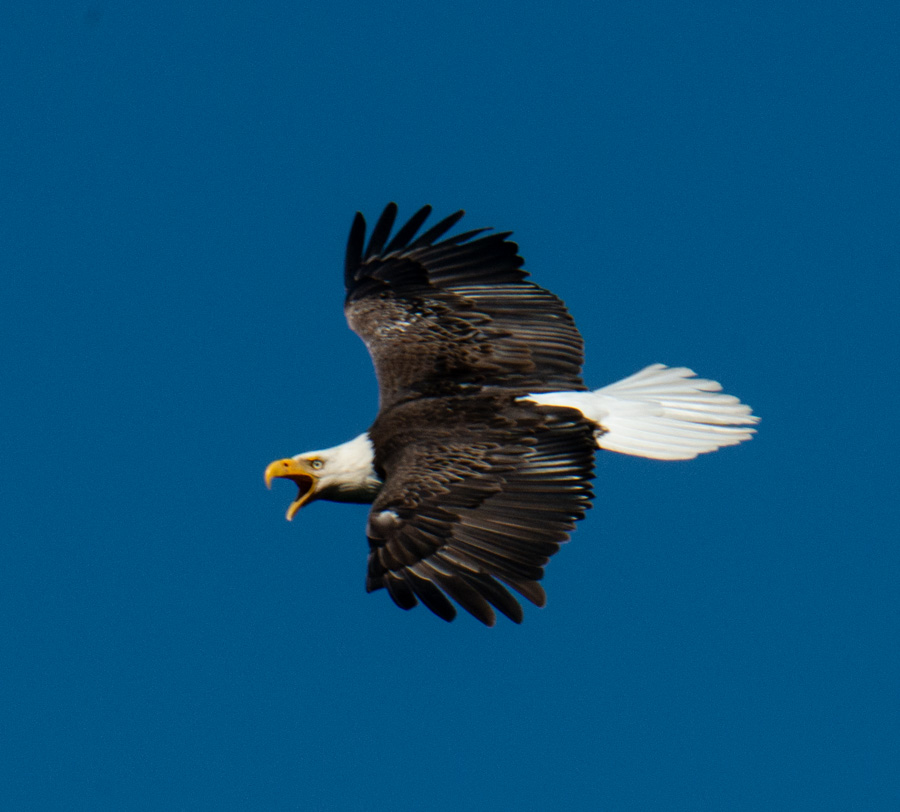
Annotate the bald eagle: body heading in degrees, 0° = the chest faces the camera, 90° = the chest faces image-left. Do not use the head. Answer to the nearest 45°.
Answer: approximately 90°
